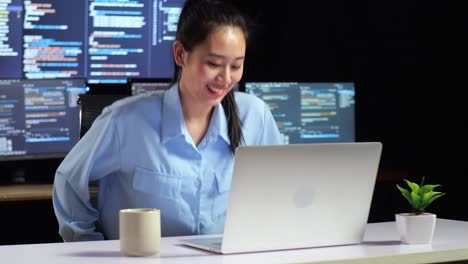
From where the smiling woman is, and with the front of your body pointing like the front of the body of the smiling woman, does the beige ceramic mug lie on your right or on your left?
on your right

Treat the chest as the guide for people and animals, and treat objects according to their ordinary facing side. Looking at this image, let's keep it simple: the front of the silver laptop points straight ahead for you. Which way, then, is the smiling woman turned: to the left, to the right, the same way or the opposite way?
the opposite way

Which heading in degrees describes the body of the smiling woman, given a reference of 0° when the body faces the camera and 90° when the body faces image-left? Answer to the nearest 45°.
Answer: approximately 315°

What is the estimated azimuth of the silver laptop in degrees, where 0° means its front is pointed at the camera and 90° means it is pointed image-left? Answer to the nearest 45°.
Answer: approximately 135°

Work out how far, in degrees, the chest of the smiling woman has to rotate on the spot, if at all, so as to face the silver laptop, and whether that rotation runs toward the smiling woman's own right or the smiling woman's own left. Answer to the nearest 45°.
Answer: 0° — they already face it

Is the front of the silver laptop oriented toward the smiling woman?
yes
